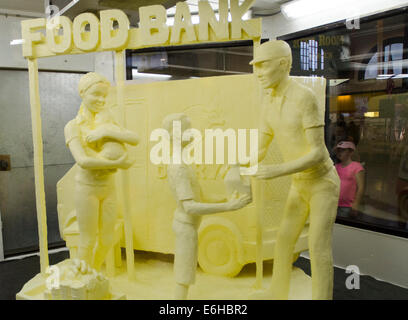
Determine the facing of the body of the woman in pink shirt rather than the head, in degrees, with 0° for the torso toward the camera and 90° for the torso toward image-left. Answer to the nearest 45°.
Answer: approximately 45°

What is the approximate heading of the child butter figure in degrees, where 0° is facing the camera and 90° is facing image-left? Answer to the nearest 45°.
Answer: approximately 270°

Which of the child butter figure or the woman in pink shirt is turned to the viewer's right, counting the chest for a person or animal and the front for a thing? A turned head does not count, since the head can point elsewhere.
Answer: the child butter figure

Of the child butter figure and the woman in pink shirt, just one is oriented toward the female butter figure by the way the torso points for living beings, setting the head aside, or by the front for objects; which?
the woman in pink shirt

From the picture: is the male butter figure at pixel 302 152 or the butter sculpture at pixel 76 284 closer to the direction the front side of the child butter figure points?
the male butter figure

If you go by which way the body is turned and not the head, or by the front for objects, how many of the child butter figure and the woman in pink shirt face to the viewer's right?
1

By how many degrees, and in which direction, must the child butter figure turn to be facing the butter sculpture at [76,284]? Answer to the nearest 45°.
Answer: approximately 180°

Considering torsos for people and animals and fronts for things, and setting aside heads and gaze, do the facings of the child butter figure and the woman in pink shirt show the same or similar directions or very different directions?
very different directions

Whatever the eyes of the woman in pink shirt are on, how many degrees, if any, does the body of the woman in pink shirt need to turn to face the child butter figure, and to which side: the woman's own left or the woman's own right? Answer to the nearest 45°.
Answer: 0° — they already face it
